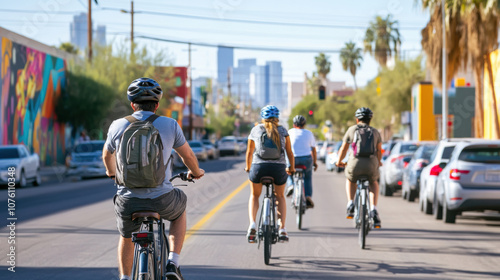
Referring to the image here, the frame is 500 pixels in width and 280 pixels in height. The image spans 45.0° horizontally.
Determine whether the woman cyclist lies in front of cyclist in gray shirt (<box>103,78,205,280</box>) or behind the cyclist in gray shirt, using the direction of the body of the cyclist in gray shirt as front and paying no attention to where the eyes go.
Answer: in front

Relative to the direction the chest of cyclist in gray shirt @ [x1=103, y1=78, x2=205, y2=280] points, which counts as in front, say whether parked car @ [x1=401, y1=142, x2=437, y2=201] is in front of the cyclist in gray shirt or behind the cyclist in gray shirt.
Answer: in front

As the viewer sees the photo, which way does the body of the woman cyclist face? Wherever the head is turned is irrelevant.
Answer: away from the camera

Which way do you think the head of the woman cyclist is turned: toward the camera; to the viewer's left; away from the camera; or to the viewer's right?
away from the camera

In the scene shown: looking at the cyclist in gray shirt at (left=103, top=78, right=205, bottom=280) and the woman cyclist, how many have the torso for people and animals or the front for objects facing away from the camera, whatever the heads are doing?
2

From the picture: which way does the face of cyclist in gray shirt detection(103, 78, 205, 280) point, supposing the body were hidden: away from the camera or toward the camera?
away from the camera

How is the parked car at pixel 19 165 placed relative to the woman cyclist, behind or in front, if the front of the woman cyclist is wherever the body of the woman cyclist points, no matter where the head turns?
in front

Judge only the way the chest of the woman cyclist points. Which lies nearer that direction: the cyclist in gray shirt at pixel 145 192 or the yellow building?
the yellow building

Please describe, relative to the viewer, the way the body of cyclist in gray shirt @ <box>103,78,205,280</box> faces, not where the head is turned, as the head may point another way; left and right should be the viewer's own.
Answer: facing away from the viewer
